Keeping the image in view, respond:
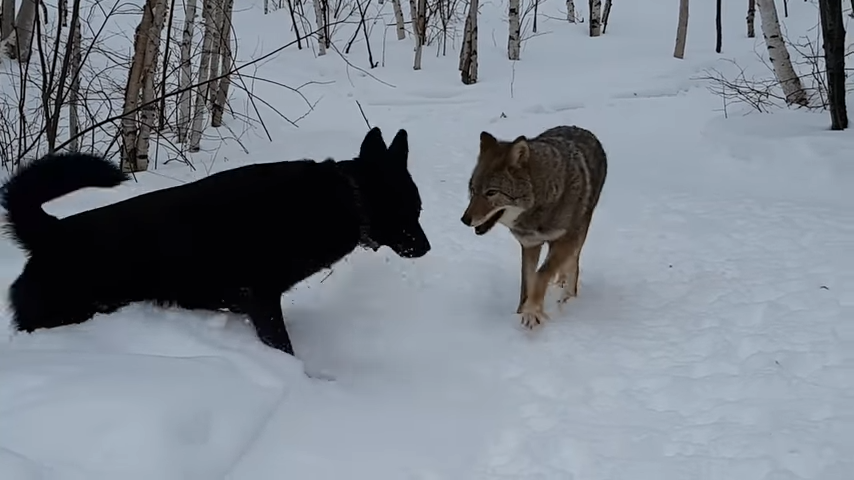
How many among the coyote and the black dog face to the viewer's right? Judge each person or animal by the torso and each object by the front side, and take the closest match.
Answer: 1

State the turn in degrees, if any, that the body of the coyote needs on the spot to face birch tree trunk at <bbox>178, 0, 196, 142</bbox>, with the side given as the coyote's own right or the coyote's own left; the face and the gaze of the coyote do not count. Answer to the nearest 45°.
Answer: approximately 90° to the coyote's own right

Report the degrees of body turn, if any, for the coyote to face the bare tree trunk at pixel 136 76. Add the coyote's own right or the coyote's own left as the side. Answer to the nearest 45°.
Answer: approximately 90° to the coyote's own right

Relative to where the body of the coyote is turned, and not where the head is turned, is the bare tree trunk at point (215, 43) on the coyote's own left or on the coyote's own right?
on the coyote's own right

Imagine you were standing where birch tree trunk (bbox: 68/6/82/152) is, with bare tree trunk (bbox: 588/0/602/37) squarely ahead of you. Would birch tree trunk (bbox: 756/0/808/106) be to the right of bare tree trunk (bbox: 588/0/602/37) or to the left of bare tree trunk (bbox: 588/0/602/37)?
right

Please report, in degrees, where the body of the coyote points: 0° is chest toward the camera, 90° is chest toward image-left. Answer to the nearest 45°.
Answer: approximately 45°

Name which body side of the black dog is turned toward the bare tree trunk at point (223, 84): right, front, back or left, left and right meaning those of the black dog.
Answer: left

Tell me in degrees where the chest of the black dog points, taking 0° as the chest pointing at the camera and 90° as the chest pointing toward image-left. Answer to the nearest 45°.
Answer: approximately 270°

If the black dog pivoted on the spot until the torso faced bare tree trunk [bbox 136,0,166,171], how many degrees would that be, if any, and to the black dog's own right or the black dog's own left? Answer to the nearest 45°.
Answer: approximately 90° to the black dog's own left

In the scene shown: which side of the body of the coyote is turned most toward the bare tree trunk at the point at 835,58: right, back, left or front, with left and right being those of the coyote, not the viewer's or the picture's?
back

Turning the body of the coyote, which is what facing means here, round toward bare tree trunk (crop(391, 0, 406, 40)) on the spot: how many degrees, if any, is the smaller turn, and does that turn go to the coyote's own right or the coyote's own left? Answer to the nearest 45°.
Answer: approximately 135° to the coyote's own right

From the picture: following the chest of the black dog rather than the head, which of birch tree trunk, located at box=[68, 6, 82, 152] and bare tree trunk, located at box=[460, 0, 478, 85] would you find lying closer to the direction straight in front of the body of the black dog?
the bare tree trunk
